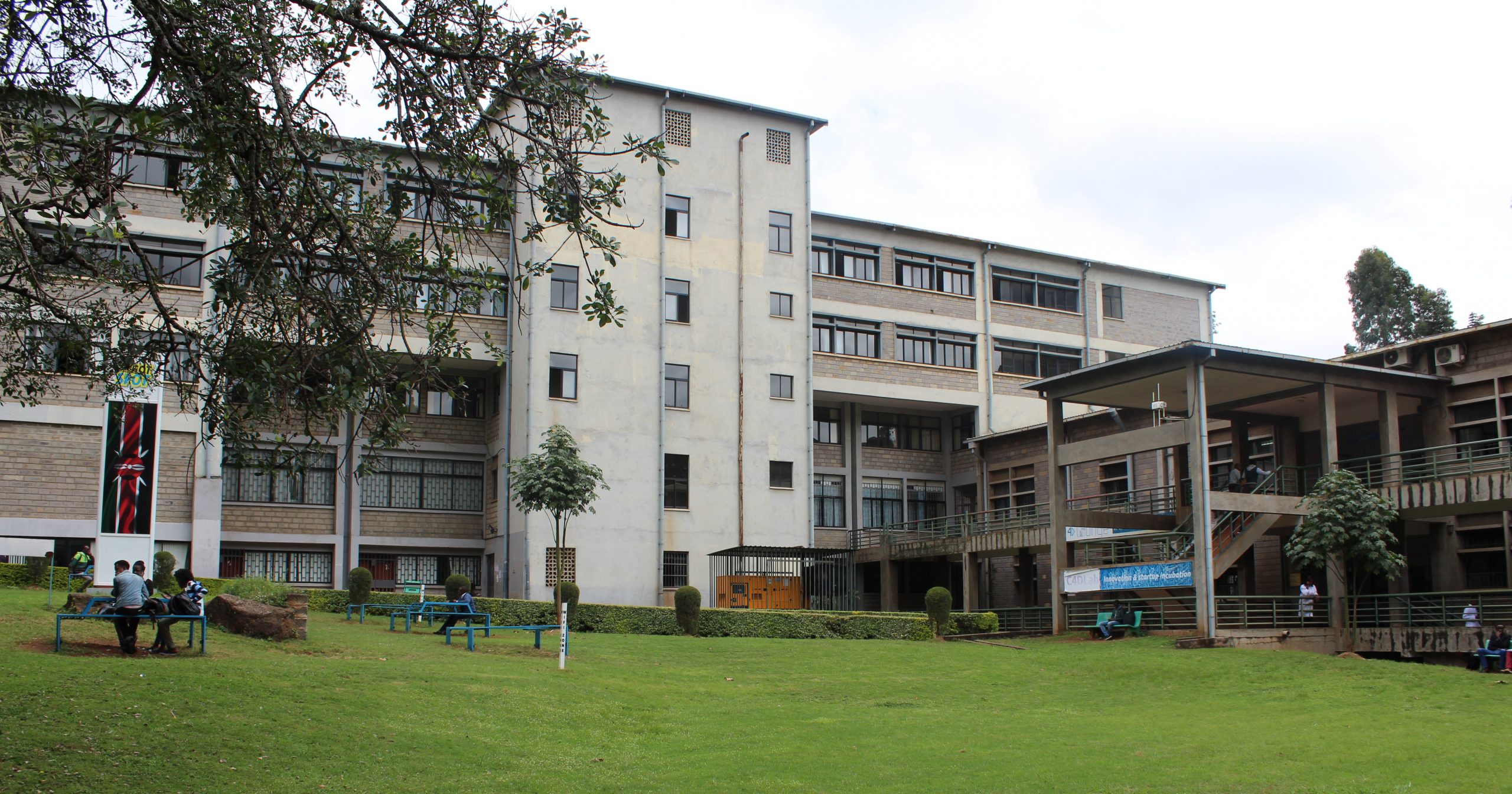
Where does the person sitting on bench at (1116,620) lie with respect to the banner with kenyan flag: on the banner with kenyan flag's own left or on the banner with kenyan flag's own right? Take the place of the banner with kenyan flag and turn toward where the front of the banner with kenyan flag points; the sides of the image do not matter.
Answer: on the banner with kenyan flag's own left

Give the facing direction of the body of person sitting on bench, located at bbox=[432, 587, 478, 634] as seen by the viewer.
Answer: to the viewer's left

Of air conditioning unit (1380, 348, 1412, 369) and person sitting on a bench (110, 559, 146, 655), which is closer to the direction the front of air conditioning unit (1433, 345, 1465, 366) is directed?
the person sitting on a bench

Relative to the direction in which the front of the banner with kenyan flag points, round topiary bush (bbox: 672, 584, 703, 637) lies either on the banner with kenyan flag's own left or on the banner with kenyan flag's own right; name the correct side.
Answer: on the banner with kenyan flag's own left

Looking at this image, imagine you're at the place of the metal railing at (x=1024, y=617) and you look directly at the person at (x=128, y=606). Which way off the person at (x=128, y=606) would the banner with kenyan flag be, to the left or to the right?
right

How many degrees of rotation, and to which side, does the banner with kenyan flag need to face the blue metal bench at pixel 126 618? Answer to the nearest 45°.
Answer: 0° — it already faces it

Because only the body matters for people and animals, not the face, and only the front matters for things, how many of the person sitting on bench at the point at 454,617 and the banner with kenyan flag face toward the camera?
1
